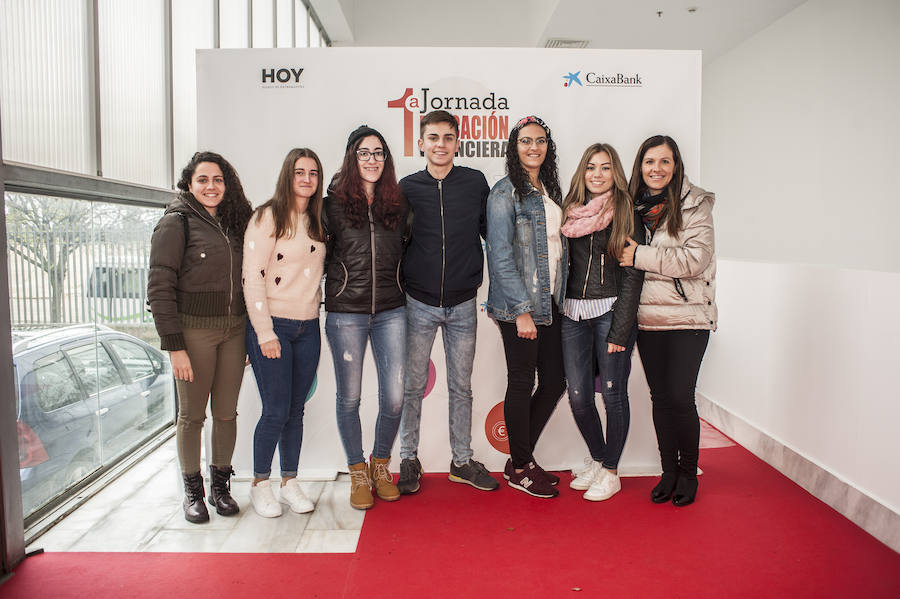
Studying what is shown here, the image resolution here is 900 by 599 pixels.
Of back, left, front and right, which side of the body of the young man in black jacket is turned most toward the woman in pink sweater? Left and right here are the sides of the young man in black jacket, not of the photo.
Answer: right

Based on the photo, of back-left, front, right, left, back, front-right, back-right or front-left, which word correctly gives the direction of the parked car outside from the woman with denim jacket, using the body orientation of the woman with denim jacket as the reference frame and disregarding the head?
back-right

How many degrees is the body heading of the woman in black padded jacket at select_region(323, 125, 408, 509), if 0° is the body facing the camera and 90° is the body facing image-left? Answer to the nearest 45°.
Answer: approximately 0°

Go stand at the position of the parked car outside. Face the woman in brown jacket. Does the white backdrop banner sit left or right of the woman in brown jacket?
left

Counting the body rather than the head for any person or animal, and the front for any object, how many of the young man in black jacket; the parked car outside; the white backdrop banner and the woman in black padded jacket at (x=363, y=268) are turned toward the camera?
3
